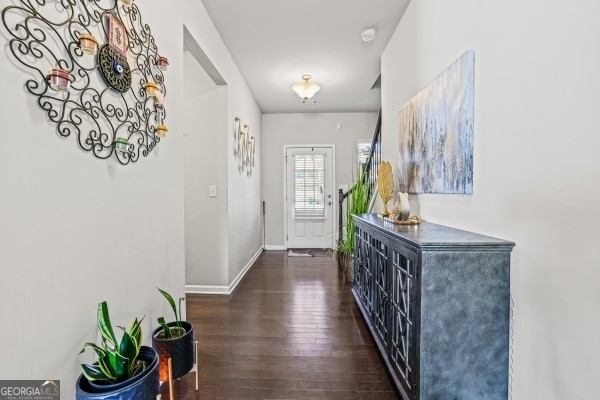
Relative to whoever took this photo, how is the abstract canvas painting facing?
facing the viewer and to the left of the viewer

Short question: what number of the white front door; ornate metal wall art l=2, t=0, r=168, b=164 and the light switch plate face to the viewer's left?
0

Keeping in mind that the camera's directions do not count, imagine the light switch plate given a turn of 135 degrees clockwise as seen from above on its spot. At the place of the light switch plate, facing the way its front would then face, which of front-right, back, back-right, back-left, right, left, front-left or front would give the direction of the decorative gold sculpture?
back

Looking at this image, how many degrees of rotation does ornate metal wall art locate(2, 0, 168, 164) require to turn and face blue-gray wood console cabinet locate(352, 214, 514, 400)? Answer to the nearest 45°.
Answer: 0° — it already faces it

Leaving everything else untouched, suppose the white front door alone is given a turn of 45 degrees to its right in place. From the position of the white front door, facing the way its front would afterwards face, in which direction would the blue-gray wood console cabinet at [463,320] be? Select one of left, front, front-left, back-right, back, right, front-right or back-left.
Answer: front-left

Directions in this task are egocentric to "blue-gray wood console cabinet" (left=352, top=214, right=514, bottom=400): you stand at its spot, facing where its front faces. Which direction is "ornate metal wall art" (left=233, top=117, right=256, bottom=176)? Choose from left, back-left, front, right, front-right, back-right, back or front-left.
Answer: front-right

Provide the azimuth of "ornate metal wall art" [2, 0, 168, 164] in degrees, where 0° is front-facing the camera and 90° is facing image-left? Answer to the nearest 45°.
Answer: approximately 315°

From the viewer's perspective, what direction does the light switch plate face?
toward the camera

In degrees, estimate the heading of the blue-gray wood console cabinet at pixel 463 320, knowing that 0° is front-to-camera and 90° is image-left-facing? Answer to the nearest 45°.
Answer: approximately 90°

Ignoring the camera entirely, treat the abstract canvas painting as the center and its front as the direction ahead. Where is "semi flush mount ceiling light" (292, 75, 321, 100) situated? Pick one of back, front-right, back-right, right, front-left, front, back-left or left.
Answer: right

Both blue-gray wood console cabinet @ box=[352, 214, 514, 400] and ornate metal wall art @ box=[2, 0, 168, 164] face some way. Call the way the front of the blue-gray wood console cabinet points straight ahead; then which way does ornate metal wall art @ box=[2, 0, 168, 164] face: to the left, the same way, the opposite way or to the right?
the opposite way

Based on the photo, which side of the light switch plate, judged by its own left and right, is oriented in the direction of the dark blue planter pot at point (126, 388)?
front

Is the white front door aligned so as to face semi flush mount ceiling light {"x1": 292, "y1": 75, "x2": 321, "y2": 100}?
yes
